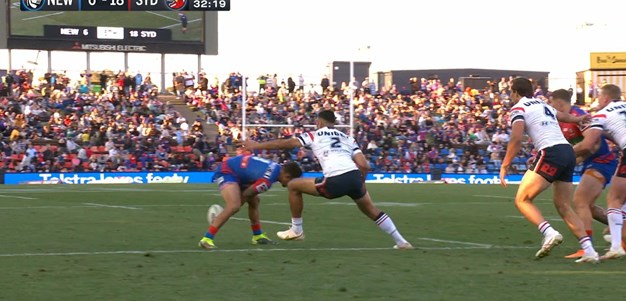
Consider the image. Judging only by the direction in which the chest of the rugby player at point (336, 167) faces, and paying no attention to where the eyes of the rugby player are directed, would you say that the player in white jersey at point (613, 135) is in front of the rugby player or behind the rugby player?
behind

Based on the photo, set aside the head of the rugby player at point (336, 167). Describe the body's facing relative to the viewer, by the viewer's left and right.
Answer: facing away from the viewer and to the left of the viewer

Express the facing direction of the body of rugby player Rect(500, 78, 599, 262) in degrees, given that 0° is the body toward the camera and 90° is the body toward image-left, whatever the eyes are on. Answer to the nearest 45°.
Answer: approximately 135°

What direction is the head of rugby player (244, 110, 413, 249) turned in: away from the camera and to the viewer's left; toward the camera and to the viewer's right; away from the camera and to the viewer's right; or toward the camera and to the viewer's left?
away from the camera and to the viewer's left

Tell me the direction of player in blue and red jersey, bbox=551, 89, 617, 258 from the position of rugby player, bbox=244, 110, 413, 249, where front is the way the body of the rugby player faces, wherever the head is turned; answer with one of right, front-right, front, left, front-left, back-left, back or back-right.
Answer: back-right

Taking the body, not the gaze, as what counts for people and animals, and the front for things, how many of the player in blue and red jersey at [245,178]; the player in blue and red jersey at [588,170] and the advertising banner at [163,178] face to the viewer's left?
1

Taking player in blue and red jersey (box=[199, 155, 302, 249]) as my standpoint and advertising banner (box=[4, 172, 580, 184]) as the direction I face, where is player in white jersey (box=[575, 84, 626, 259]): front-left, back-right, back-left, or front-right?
back-right

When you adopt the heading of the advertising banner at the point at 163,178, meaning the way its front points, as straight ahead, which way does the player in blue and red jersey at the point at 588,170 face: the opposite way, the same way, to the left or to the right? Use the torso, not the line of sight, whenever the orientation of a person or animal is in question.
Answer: to the right

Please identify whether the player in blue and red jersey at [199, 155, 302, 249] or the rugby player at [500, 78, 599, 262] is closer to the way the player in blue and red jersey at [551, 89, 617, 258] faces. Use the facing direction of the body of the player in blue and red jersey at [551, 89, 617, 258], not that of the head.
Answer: the player in blue and red jersey

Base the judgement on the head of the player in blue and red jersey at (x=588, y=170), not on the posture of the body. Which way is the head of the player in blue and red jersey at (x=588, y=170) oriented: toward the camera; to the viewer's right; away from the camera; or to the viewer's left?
to the viewer's left

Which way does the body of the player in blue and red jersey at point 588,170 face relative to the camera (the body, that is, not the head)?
to the viewer's left
